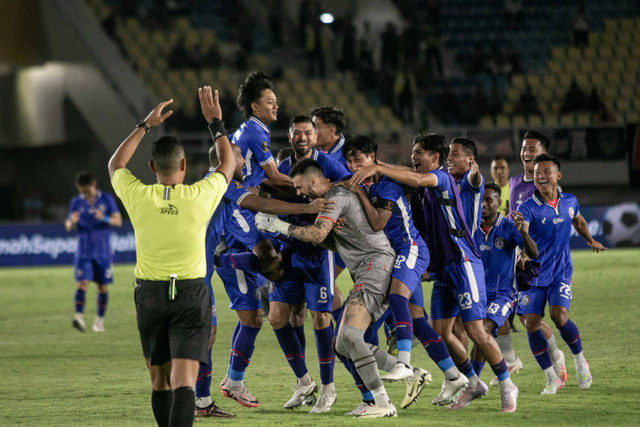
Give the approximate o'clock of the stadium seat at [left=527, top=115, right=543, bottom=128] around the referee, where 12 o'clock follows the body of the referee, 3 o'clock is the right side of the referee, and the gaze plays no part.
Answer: The stadium seat is roughly at 1 o'clock from the referee.

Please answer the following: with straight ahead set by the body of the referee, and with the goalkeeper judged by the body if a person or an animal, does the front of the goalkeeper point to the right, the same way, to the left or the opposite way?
to the left

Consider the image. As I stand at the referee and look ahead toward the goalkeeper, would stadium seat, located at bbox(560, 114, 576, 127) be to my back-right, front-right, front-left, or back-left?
front-left

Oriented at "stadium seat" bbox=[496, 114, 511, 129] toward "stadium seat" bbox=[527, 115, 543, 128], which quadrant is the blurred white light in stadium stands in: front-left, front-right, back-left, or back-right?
back-left

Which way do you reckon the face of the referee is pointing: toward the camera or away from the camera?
away from the camera

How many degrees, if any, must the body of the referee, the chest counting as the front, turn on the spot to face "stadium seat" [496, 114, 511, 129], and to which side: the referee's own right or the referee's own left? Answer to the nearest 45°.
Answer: approximately 45° to the referee's own right

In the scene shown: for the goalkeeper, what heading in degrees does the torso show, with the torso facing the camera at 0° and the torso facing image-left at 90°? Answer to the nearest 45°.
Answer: approximately 90°

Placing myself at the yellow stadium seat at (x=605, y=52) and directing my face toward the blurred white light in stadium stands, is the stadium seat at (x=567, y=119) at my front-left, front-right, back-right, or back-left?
front-left

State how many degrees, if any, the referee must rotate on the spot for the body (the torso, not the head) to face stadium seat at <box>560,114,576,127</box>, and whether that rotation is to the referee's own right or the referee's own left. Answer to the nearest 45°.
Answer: approximately 45° to the referee's own right

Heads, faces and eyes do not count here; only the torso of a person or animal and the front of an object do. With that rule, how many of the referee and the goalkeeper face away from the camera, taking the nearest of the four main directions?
1

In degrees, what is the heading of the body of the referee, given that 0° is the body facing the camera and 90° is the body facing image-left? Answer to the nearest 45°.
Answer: approximately 180°

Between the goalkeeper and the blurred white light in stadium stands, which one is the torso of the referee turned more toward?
the blurred white light in stadium stands

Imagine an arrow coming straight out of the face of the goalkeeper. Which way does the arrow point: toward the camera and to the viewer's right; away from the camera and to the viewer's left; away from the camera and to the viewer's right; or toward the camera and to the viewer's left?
toward the camera and to the viewer's left
